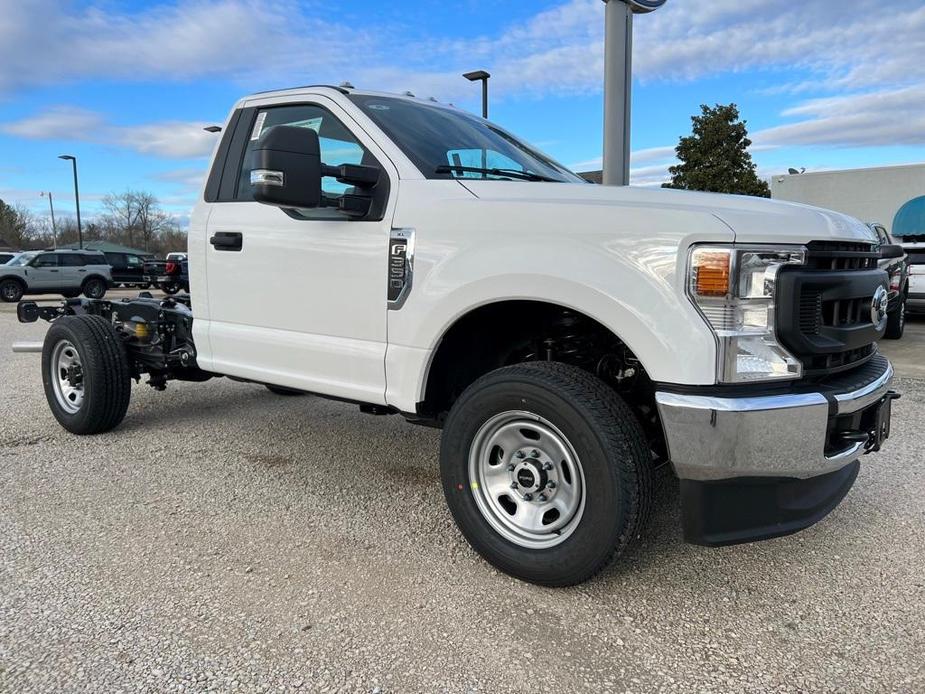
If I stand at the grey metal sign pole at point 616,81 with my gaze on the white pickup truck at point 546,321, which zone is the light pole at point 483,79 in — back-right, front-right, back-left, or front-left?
back-right

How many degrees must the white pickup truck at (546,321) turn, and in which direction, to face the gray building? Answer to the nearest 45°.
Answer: approximately 90° to its left

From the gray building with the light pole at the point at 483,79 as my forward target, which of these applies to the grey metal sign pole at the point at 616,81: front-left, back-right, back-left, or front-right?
front-left

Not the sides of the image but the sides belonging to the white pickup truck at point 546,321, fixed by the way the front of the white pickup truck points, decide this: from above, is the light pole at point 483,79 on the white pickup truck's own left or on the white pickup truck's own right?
on the white pickup truck's own left

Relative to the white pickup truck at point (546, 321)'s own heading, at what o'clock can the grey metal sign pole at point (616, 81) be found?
The grey metal sign pole is roughly at 8 o'clock from the white pickup truck.

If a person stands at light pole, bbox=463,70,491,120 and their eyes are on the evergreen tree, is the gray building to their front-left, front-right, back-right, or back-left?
front-right

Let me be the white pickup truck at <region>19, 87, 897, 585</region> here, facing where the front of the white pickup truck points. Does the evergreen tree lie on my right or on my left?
on my left

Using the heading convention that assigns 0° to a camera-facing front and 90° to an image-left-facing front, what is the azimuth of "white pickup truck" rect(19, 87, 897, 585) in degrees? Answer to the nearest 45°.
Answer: approximately 315°

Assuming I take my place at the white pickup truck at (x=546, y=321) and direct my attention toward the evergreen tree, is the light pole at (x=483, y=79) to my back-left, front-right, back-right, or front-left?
front-left
